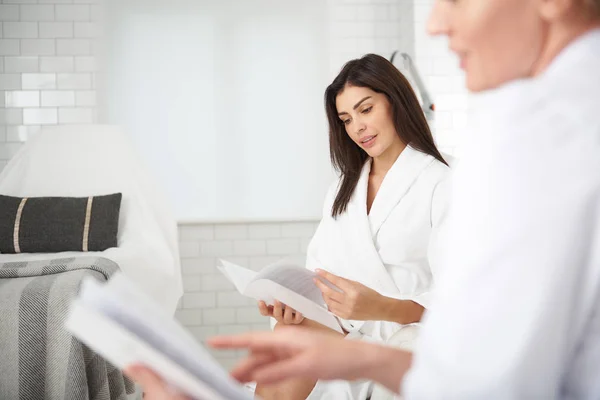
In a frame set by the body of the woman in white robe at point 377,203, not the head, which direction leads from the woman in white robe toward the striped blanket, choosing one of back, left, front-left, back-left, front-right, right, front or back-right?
front-right

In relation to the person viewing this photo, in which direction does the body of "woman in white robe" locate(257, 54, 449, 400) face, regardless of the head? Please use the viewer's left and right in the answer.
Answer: facing the viewer and to the left of the viewer

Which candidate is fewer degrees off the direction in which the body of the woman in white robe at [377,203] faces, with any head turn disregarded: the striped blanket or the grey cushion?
the striped blanket

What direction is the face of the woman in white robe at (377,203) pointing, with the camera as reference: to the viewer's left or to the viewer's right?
to the viewer's left

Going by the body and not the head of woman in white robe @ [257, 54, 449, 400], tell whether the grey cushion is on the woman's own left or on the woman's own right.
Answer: on the woman's own right
